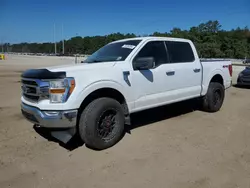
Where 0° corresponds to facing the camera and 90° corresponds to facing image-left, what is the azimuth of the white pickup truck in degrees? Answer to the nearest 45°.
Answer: approximately 45°
